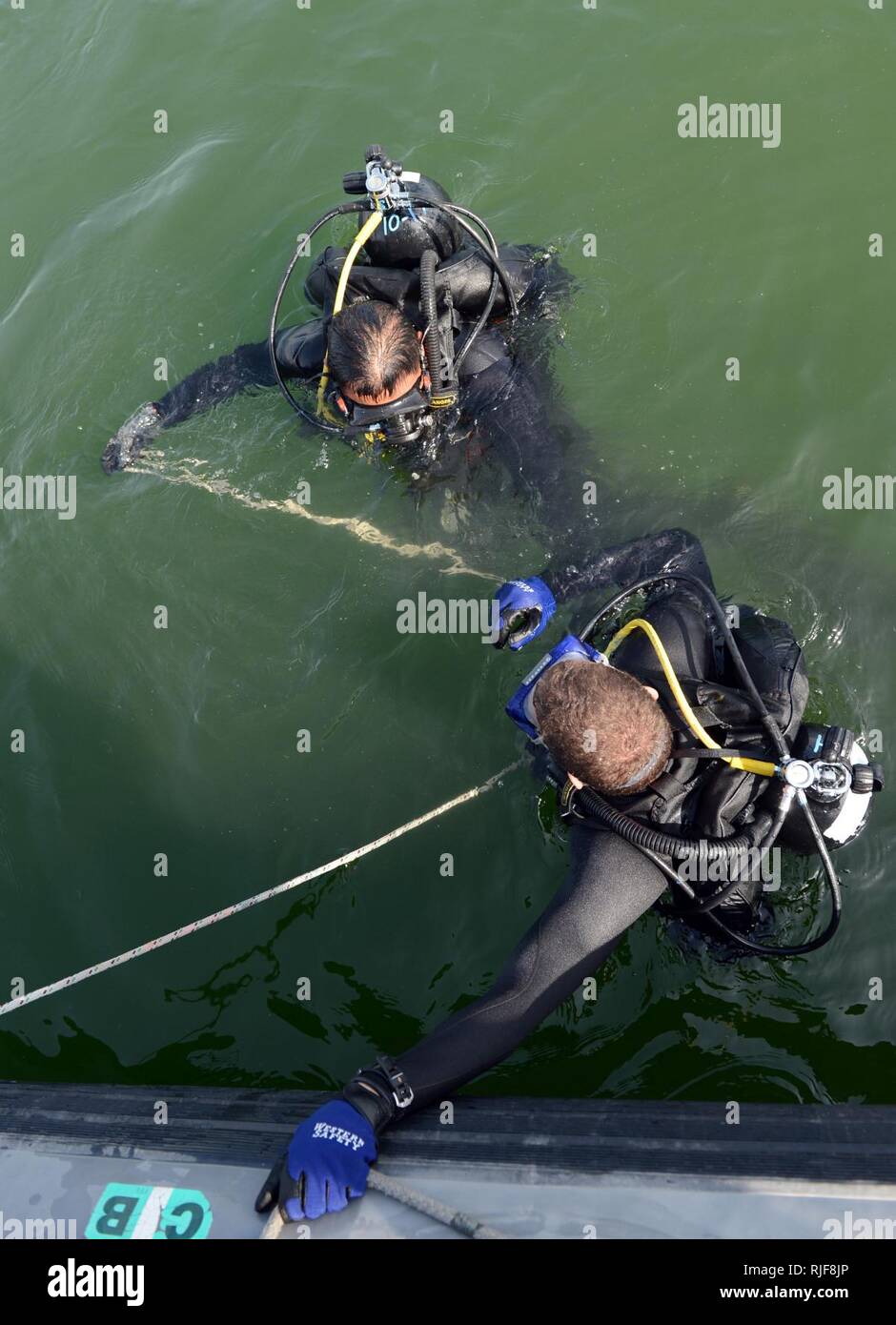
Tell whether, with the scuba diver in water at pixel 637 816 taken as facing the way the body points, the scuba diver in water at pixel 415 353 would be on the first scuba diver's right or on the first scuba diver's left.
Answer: on the first scuba diver's right

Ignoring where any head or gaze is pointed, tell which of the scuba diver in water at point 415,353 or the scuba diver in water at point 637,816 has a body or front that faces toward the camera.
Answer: the scuba diver in water at point 415,353

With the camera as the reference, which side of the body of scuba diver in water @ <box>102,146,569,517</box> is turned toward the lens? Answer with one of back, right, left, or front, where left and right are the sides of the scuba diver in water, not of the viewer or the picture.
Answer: front

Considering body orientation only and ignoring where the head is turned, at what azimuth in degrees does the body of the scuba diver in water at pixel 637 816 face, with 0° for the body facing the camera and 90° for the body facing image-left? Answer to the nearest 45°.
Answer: approximately 90°

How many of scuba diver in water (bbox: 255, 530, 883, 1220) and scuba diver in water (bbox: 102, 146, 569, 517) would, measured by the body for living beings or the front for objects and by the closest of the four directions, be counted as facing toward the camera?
1

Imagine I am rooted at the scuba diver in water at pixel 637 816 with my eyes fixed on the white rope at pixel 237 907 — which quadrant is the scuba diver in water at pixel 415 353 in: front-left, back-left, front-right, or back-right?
front-right

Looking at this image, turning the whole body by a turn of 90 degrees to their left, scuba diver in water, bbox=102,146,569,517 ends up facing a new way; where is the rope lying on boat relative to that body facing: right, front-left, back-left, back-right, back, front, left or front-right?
right
